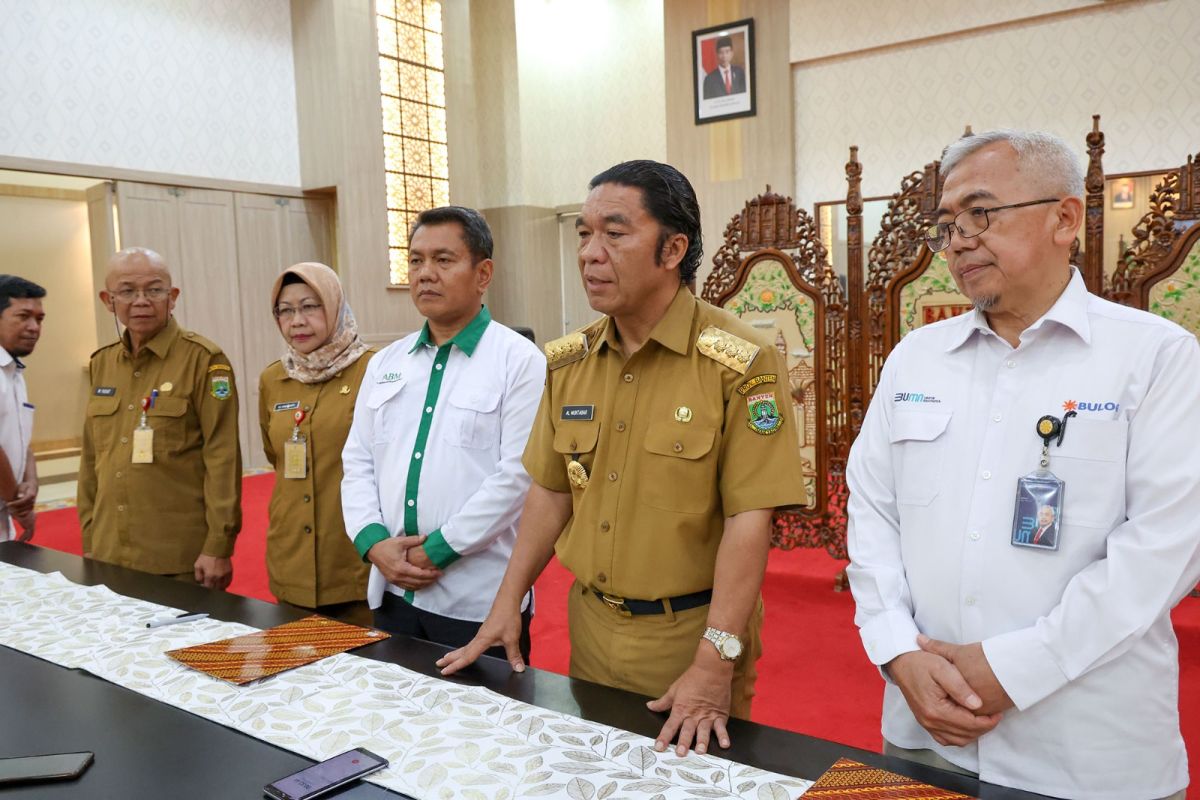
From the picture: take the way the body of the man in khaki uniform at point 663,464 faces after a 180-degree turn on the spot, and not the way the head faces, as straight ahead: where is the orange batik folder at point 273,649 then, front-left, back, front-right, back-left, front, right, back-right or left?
back-left

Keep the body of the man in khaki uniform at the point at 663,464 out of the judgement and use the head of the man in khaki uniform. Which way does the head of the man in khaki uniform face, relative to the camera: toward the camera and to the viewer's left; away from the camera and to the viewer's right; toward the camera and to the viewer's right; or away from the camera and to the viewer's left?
toward the camera and to the viewer's left

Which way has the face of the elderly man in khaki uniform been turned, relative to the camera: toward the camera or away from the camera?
toward the camera

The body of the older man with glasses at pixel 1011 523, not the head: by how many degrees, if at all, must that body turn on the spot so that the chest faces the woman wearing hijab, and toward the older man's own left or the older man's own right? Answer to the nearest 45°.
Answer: approximately 45° to the older man's own right

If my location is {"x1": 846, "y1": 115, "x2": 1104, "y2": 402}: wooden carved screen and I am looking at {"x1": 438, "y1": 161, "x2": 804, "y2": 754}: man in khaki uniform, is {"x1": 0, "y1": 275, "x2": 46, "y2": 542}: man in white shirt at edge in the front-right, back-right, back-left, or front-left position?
front-right

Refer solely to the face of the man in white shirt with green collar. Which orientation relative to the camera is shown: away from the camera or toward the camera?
toward the camera

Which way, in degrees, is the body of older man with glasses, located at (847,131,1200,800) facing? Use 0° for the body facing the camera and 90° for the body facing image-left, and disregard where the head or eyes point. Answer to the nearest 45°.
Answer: approximately 45°

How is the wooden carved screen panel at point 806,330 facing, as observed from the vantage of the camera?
facing the viewer

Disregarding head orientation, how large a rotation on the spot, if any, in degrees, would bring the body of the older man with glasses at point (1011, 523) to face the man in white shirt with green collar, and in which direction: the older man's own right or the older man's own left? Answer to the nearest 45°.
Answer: approximately 45° to the older man's own right

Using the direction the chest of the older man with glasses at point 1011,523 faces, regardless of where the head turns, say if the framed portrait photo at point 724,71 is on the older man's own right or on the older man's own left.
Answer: on the older man's own right

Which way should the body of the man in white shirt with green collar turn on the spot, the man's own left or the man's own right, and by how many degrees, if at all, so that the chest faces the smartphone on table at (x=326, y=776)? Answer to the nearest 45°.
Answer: approximately 45° to the man's own left
